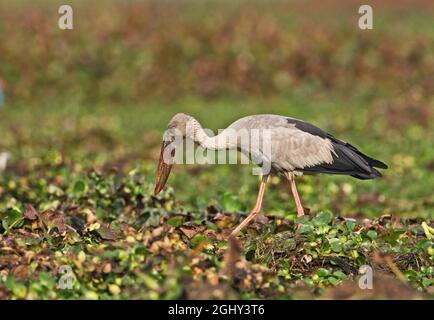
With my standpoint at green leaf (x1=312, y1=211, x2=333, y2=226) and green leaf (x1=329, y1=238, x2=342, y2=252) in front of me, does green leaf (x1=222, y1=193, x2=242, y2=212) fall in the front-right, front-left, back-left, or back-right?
back-right

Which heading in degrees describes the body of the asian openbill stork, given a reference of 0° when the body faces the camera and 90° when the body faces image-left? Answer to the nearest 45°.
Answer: approximately 90°

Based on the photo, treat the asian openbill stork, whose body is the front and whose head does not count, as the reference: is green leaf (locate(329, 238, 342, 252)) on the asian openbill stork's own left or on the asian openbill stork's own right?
on the asian openbill stork's own left
